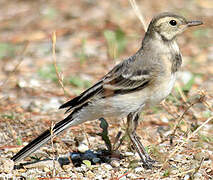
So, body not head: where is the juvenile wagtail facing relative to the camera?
to the viewer's right

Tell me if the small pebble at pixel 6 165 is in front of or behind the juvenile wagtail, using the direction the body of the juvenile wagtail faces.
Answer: behind

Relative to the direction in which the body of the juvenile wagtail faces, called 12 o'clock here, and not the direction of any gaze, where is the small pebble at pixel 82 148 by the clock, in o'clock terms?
The small pebble is roughly at 7 o'clock from the juvenile wagtail.

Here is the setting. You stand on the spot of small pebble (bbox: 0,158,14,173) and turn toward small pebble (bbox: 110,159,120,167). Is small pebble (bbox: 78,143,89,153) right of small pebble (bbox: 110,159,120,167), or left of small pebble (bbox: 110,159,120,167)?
left
